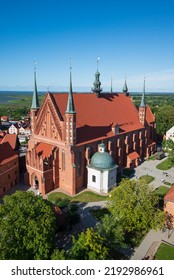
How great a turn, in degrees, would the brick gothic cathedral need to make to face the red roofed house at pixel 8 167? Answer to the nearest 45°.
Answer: approximately 45° to its right

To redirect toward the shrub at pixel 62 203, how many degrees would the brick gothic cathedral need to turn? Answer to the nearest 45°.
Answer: approximately 45° to its left

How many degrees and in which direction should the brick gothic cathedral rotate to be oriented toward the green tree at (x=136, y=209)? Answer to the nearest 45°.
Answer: approximately 90° to its left

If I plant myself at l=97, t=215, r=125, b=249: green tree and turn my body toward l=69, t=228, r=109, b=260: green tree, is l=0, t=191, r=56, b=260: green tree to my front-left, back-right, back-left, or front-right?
front-right

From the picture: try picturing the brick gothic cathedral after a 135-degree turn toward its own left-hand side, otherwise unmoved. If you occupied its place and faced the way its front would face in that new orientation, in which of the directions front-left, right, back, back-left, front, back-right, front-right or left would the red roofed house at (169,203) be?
front-right

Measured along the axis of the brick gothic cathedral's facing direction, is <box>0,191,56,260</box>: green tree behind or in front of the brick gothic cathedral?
in front

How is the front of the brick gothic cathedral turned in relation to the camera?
facing the viewer and to the left of the viewer

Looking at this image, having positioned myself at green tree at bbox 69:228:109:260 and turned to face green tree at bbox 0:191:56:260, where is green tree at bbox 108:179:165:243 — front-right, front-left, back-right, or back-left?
back-right
